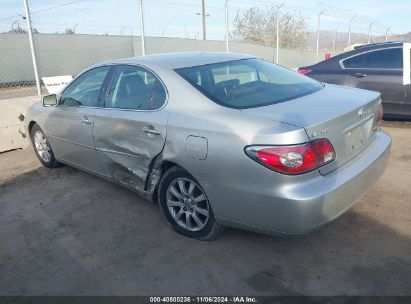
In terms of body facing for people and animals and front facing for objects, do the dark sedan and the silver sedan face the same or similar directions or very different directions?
very different directions

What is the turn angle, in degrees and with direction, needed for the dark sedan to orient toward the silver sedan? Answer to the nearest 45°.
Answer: approximately 90° to its right

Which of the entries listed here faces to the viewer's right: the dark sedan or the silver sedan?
the dark sedan

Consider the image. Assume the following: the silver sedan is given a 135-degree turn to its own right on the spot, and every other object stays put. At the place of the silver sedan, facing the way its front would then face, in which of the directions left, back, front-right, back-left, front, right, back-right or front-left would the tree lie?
left

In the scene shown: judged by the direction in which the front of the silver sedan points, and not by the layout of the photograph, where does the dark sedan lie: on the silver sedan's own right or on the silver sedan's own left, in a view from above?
on the silver sedan's own right

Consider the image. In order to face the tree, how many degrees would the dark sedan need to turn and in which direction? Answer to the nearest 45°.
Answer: approximately 90° to its left

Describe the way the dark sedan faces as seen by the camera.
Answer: facing to the right of the viewer

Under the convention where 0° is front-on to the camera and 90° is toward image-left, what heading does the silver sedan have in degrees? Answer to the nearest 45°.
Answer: approximately 135°

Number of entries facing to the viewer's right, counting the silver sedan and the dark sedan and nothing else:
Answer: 1
